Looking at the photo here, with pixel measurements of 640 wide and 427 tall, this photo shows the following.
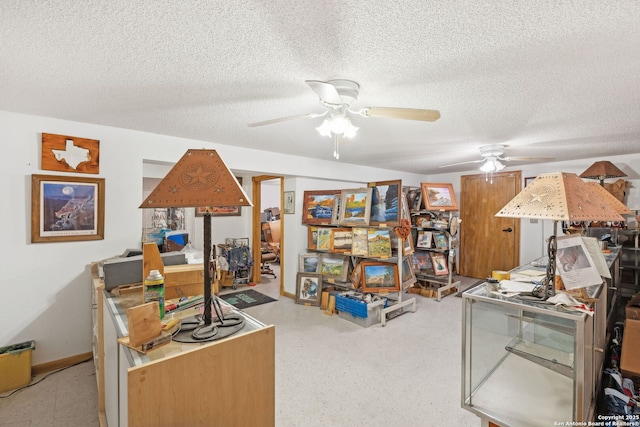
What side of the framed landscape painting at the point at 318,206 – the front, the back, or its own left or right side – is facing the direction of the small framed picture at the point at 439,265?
left

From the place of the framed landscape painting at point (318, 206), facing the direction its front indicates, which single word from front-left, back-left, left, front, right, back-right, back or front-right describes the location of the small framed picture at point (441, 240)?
left

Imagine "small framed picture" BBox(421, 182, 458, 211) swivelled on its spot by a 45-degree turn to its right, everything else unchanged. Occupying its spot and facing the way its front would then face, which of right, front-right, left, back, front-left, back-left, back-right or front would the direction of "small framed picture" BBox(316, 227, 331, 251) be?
front

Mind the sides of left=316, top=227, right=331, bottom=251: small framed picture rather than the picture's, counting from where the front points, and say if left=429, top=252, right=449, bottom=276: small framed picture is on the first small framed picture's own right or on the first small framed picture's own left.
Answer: on the first small framed picture's own left

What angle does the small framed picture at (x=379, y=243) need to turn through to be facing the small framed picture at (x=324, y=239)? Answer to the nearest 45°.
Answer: approximately 135° to its right

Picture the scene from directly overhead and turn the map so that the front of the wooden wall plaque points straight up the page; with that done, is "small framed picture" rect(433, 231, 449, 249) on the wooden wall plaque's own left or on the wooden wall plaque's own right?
on the wooden wall plaque's own left

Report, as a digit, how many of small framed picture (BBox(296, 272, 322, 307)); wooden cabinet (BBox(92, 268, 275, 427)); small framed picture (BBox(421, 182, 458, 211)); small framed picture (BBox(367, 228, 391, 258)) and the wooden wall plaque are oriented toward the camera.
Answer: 4

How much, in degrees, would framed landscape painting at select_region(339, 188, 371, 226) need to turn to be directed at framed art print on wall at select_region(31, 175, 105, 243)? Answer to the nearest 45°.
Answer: approximately 45° to its right

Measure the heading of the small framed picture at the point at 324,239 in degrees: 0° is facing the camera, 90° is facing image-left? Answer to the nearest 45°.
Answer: approximately 0°
